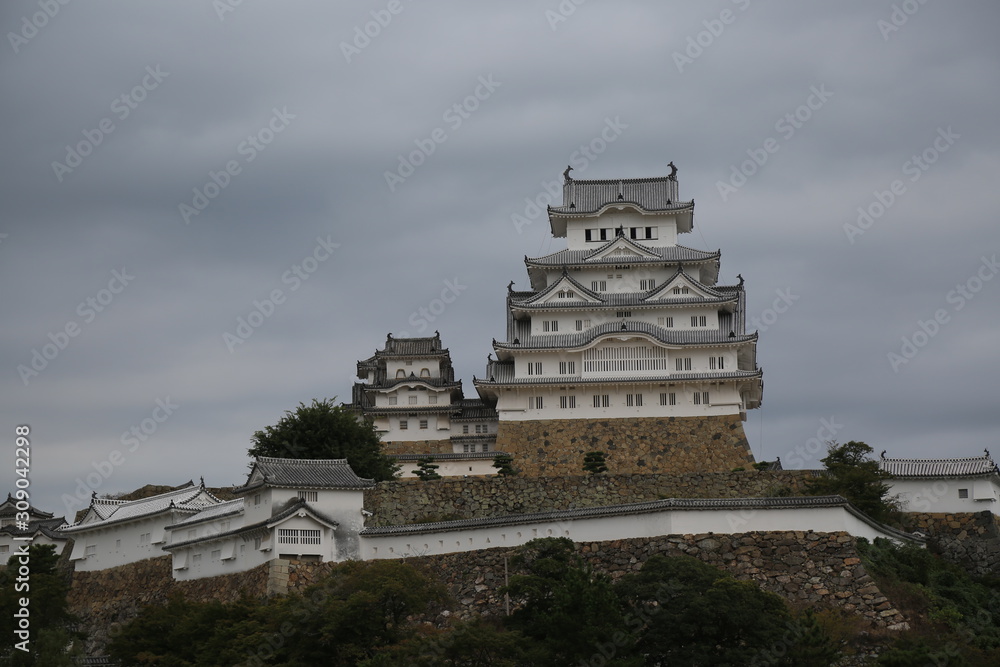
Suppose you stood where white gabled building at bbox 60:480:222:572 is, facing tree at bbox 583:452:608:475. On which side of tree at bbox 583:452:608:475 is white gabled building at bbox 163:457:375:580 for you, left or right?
right

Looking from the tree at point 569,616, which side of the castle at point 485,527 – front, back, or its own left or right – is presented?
front

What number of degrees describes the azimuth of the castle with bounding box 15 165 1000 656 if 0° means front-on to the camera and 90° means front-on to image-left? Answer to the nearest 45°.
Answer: approximately 0°

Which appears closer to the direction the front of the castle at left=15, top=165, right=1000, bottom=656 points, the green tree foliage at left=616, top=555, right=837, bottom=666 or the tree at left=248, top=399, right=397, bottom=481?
the green tree foliage

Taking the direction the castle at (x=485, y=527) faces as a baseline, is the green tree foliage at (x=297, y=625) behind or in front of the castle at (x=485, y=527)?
in front

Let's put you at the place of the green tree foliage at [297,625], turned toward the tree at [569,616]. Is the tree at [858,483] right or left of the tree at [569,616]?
left
